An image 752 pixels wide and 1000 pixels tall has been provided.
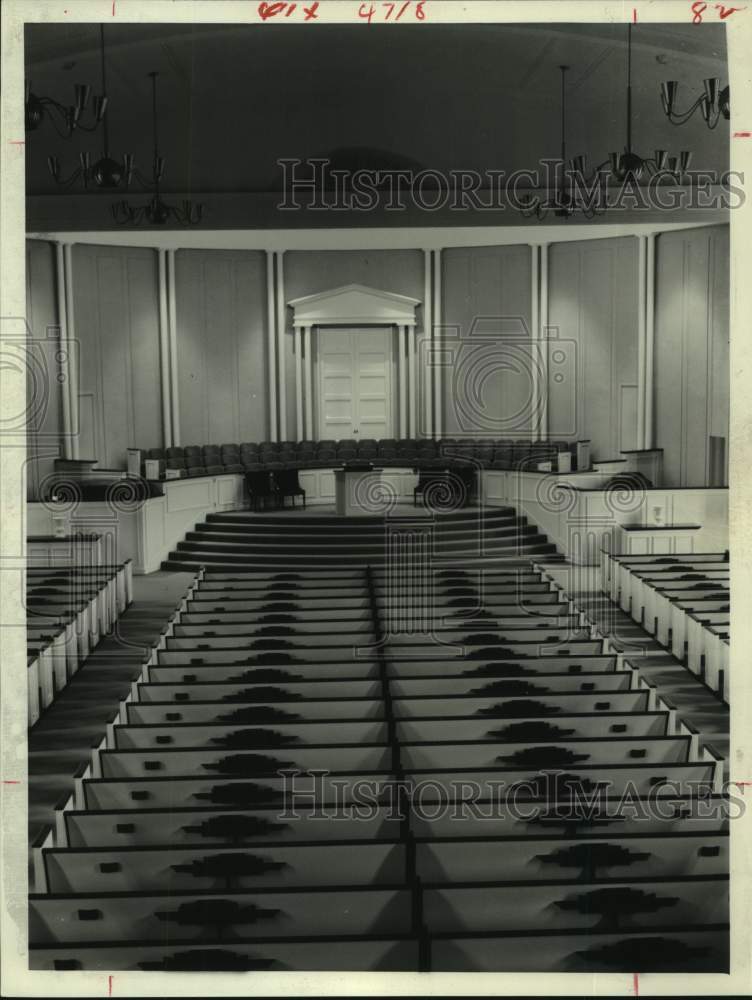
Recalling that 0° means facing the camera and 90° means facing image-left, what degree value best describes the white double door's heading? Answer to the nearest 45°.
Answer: approximately 0°

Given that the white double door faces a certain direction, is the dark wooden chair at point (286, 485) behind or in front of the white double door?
in front

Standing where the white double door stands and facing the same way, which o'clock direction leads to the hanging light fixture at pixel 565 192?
The hanging light fixture is roughly at 11 o'clock from the white double door.

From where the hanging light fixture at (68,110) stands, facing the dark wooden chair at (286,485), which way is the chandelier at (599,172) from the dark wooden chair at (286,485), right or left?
right

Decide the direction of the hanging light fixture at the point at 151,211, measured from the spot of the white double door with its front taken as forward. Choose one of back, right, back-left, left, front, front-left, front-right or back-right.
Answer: front-right

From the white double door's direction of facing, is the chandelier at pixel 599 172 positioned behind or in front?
in front

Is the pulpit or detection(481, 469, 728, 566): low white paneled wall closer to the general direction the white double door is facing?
the pulpit

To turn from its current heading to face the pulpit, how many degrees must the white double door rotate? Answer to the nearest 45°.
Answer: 0° — it already faces it

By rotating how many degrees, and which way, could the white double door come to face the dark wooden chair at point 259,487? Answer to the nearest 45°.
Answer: approximately 45° to its right
